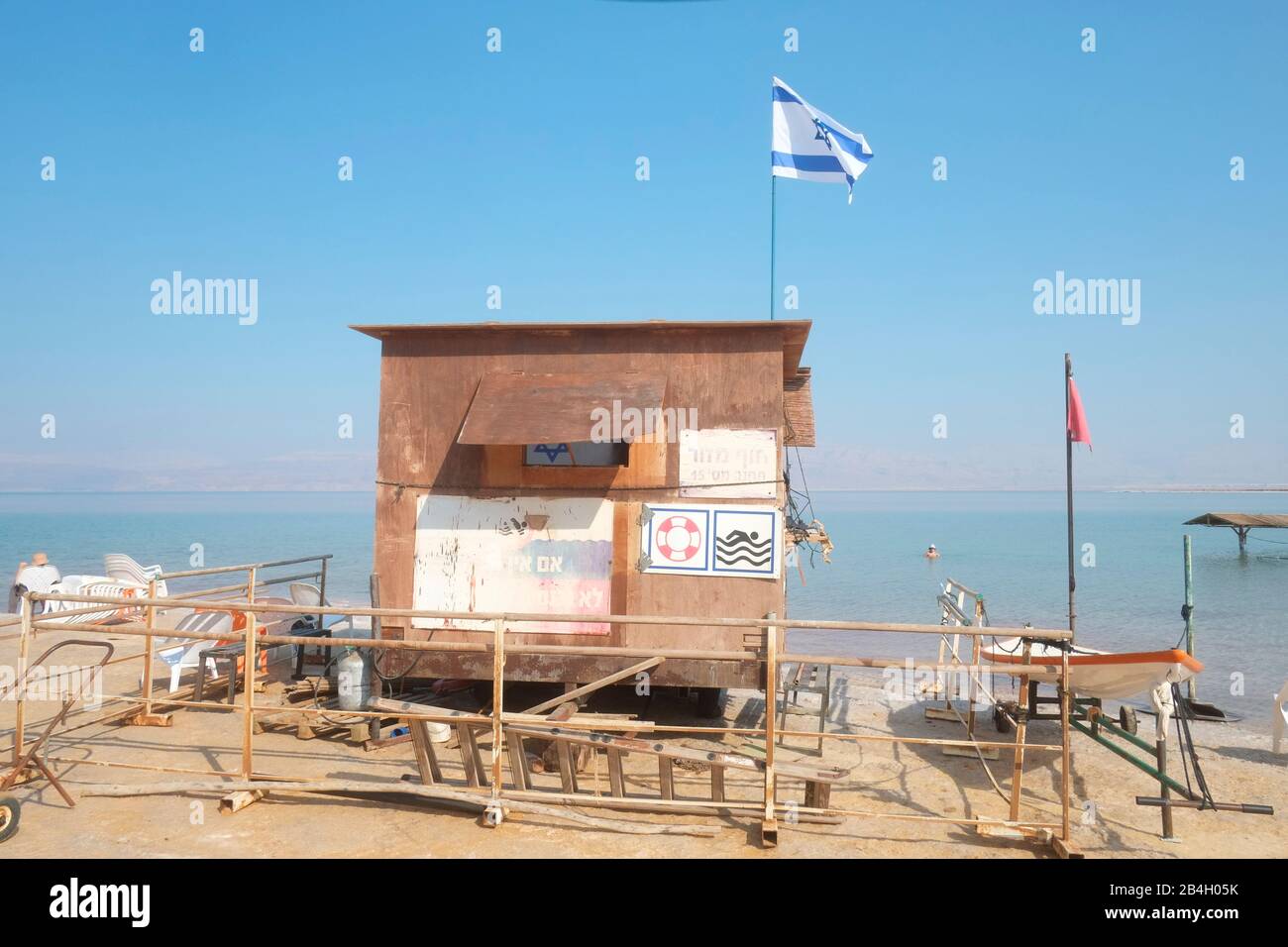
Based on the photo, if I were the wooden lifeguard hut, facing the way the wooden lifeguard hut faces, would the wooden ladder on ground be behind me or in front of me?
in front

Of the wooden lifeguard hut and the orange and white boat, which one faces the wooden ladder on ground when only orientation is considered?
the wooden lifeguard hut

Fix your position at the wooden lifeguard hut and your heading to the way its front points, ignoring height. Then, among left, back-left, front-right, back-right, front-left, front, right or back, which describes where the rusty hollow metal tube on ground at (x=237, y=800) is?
front-right

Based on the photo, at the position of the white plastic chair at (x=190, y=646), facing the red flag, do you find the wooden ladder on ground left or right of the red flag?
right

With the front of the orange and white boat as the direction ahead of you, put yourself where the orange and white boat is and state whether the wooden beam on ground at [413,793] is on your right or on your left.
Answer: on your right

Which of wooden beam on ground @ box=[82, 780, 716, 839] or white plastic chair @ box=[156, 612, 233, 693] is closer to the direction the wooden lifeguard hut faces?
the wooden beam on ground

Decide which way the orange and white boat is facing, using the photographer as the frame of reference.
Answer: facing the viewer and to the right of the viewer

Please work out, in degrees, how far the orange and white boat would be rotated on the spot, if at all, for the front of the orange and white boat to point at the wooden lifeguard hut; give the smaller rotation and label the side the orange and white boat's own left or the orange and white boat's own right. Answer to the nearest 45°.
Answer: approximately 135° to the orange and white boat's own right

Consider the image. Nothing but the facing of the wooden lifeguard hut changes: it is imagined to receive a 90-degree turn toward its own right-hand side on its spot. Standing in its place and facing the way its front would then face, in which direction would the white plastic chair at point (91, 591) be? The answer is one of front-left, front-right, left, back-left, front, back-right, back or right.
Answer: front-right

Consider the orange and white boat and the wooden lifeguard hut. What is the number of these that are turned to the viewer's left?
0
